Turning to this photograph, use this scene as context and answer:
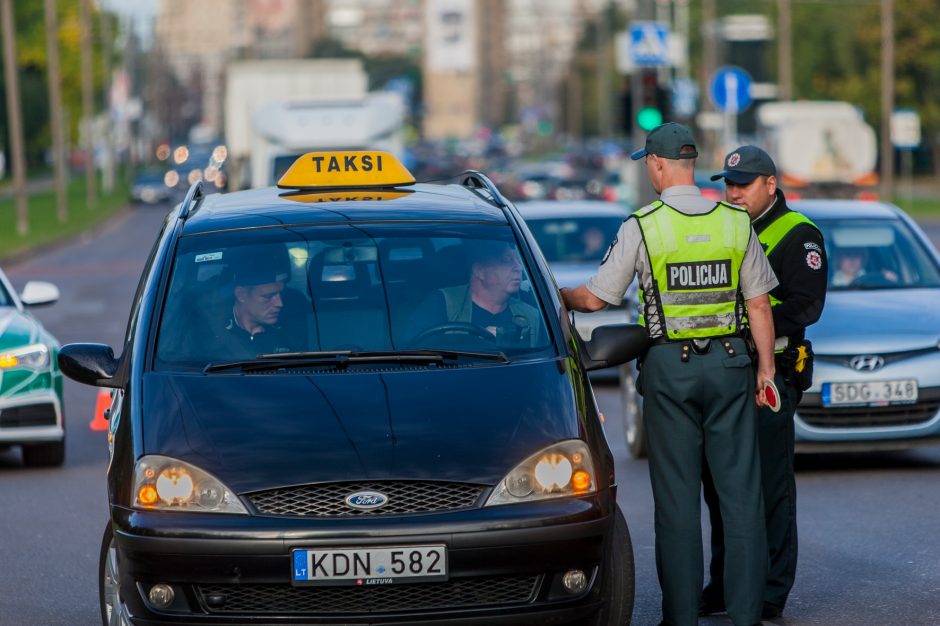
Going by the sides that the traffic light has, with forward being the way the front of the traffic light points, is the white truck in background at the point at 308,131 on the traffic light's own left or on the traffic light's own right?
on the traffic light's own right

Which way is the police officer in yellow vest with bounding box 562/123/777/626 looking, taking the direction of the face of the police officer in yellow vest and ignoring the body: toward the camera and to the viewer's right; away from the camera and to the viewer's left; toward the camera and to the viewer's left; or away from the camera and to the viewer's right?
away from the camera and to the viewer's left

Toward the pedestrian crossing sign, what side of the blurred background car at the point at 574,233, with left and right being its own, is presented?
back

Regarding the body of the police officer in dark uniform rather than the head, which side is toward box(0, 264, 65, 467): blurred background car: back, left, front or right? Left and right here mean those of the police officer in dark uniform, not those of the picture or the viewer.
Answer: right

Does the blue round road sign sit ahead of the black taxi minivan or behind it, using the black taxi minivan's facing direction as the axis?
behind

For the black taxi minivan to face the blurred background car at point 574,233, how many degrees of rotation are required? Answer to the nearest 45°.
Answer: approximately 180°

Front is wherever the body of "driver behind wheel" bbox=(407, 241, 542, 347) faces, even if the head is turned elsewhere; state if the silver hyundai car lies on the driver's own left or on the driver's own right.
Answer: on the driver's own left

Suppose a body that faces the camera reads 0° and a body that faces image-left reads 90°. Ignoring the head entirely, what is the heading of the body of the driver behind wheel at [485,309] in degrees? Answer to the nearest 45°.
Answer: approximately 315°

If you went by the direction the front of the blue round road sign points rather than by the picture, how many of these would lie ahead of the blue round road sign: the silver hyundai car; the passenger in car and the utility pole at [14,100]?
2

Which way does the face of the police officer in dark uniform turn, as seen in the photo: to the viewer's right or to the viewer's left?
to the viewer's left

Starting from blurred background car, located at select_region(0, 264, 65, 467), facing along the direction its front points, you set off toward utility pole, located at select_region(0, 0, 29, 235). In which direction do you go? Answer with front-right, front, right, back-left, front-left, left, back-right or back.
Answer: back

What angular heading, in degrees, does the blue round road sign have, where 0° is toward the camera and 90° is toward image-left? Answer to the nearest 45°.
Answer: approximately 0°

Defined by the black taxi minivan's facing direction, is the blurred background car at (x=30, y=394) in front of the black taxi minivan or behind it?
behind
